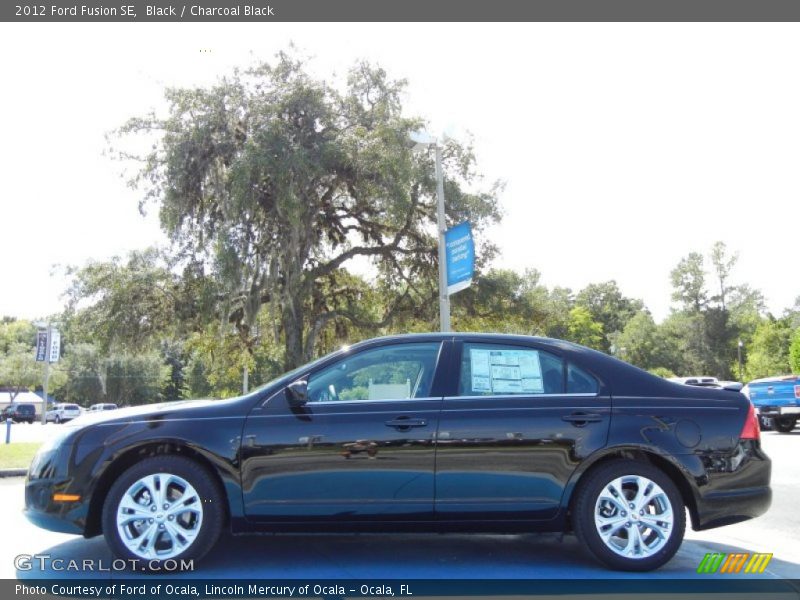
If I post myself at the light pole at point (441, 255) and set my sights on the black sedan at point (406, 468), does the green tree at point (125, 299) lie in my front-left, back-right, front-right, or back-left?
back-right

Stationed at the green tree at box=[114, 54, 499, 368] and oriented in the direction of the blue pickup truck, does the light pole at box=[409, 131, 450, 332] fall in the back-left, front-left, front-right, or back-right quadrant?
front-right

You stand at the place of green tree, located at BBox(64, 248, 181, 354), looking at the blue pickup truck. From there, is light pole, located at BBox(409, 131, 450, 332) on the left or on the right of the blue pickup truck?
right

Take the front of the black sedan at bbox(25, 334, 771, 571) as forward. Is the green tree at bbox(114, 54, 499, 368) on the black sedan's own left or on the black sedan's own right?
on the black sedan's own right

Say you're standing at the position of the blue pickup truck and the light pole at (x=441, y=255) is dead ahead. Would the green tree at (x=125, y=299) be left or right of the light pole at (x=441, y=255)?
right

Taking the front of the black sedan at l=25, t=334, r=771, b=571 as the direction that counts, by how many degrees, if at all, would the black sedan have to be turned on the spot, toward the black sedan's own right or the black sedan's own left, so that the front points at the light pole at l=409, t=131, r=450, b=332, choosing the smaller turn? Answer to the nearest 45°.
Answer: approximately 90° to the black sedan's own right

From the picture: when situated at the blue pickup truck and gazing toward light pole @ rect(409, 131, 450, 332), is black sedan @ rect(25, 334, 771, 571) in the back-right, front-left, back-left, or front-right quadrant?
front-left

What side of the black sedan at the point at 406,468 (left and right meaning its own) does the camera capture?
left
